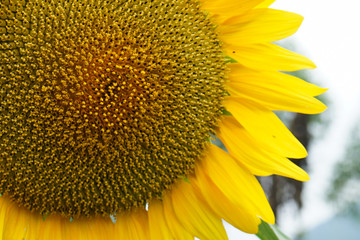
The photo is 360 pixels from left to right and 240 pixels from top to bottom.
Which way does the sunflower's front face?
toward the camera
